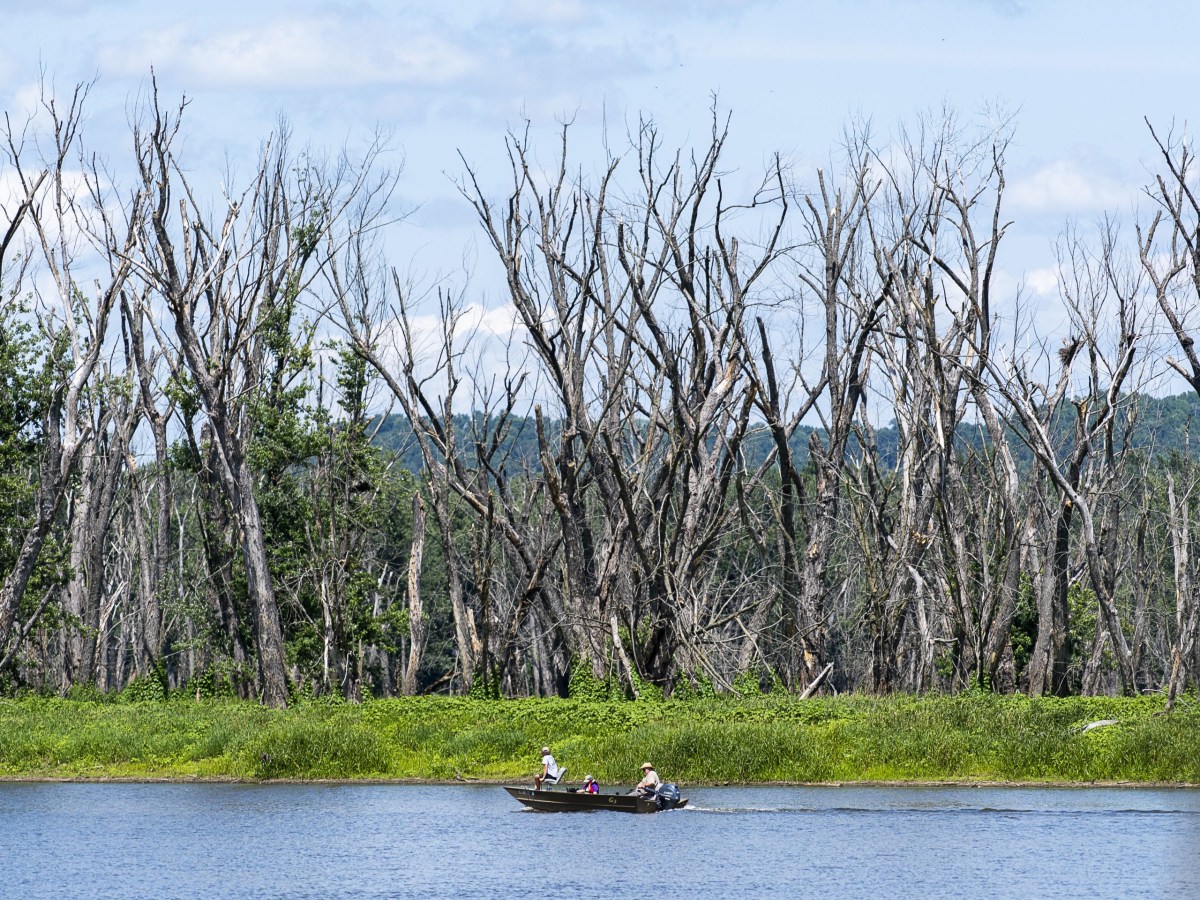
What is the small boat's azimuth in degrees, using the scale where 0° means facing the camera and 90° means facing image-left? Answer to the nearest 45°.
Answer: approximately 90°

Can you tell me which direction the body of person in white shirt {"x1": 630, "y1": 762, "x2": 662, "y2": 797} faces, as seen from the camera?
to the viewer's left

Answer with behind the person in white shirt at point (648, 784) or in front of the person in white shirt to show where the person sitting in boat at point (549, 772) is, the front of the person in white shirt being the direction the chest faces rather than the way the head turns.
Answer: in front

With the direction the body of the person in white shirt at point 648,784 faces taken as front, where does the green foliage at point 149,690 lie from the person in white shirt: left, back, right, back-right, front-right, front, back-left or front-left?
front-right

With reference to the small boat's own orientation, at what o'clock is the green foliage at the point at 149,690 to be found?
The green foliage is roughly at 2 o'clock from the small boat.
